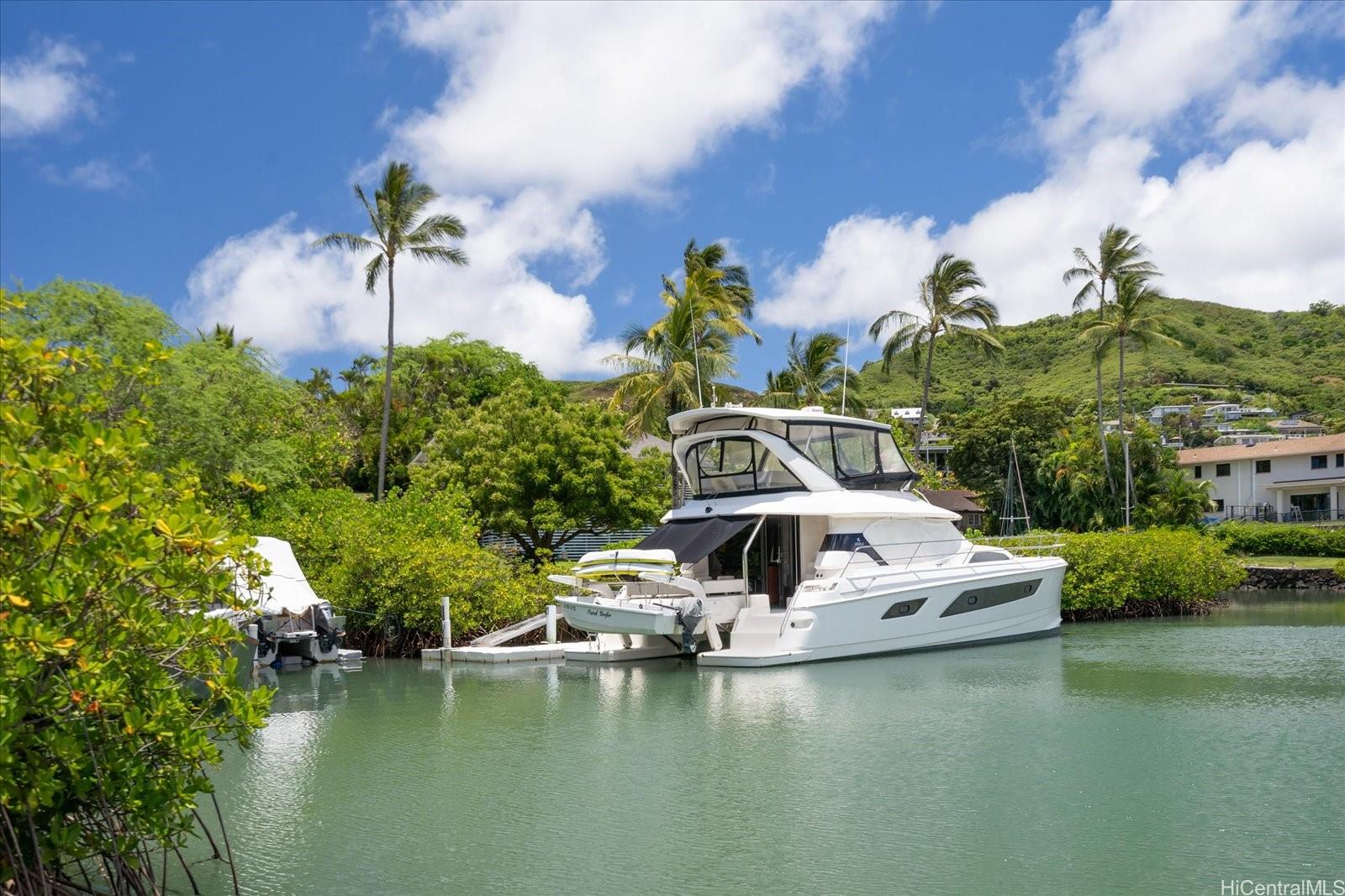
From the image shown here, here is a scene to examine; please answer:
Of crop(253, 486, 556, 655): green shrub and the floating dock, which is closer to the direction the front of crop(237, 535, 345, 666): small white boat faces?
the green shrub

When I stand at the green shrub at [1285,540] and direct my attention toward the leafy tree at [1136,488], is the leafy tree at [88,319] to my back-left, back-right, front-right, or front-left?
front-left

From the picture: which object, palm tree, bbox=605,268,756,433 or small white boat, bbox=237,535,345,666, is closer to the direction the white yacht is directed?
the palm tree

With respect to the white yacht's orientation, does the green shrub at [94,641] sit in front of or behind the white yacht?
behind

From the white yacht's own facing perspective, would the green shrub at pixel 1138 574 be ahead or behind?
ahead

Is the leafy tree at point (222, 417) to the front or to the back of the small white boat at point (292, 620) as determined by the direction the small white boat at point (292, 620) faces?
to the front

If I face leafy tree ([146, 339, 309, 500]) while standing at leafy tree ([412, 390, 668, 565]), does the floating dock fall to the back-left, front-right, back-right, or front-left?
front-left

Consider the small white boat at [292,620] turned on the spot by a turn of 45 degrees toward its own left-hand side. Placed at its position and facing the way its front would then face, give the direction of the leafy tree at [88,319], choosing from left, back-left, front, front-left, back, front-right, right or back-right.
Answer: front

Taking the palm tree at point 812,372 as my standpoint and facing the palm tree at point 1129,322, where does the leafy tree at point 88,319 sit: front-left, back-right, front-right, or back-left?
back-right

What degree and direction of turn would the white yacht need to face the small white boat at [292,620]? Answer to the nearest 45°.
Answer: approximately 135° to its left

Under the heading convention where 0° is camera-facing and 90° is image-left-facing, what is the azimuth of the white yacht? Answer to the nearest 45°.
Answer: approximately 225°
